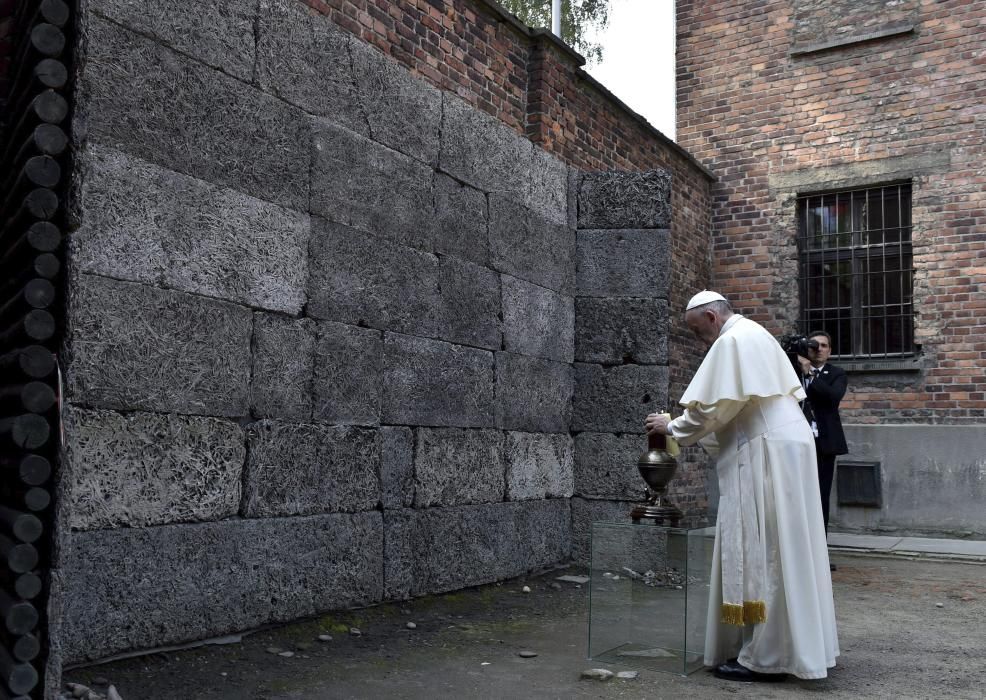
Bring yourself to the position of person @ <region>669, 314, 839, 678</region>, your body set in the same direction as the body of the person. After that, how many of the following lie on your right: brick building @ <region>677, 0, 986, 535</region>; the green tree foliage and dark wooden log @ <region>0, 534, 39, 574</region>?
2

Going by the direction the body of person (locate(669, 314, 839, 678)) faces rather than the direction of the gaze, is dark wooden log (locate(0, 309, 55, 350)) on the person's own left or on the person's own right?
on the person's own left

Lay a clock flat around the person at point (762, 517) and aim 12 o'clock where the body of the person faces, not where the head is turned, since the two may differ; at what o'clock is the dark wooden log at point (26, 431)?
The dark wooden log is roughly at 10 o'clock from the person.

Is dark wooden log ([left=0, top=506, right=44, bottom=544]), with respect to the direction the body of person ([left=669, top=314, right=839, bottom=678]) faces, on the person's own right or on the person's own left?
on the person's own left

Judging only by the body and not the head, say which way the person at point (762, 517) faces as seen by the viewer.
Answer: to the viewer's left

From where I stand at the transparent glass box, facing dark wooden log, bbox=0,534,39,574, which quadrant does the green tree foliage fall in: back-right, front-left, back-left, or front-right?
back-right

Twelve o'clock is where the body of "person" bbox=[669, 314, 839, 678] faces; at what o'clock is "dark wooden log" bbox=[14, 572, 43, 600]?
The dark wooden log is roughly at 10 o'clock from the person.
